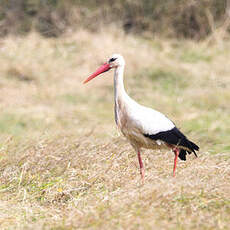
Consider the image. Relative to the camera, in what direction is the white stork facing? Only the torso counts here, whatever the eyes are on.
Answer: to the viewer's left
